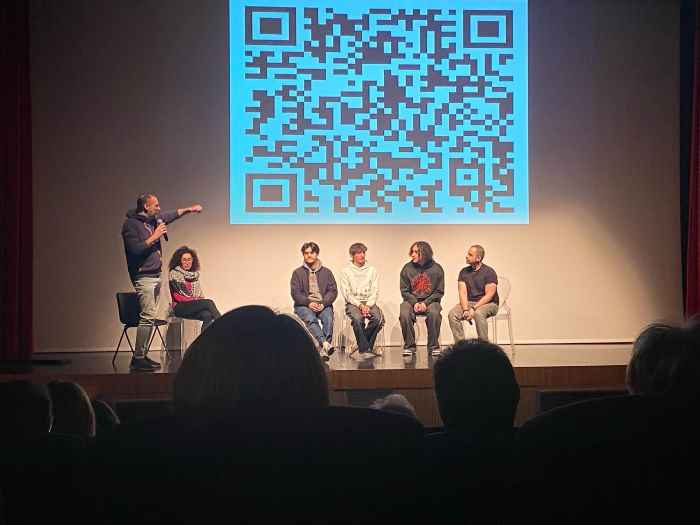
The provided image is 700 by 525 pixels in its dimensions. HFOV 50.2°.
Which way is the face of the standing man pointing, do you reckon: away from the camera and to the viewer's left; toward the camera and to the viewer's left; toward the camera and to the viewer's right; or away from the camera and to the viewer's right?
toward the camera and to the viewer's right

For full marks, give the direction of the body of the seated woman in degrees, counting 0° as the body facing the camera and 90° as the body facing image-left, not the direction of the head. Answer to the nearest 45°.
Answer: approximately 315°

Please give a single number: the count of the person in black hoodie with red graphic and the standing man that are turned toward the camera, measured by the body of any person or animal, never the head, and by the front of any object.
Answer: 1

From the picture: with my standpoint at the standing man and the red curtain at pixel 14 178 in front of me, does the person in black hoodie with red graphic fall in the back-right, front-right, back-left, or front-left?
back-right

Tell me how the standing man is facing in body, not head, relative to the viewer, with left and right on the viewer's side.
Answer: facing to the right of the viewer

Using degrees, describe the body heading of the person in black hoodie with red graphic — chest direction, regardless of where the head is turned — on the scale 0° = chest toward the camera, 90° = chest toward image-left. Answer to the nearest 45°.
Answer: approximately 0°

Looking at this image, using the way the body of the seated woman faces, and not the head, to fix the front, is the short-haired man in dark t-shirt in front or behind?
in front
